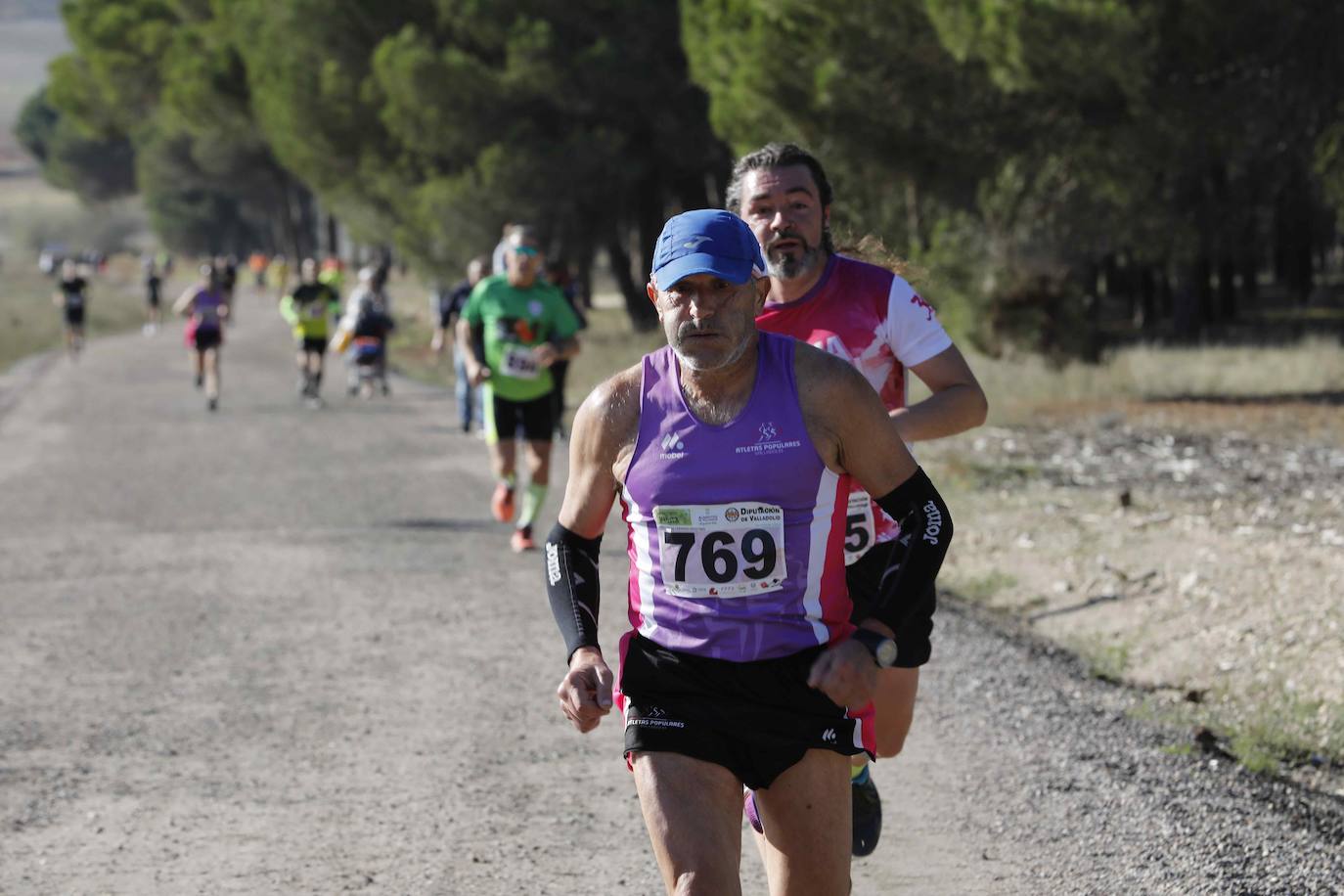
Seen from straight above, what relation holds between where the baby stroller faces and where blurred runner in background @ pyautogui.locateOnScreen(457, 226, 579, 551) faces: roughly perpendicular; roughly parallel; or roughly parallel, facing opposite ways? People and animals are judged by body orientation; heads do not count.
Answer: roughly parallel

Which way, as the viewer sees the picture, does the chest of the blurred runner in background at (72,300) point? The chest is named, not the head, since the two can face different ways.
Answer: toward the camera

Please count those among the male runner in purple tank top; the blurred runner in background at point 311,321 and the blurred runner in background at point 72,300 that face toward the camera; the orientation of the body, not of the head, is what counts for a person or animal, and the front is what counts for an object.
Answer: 3

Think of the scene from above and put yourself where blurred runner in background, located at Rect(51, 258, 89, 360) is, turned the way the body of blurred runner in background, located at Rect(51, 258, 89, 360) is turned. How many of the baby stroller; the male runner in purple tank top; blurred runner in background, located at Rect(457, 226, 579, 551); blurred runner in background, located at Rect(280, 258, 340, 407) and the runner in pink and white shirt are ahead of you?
5

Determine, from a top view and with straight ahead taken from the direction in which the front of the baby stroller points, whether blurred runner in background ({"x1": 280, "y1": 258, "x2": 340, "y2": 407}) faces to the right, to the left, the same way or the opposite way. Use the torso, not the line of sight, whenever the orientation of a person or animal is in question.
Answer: the same way

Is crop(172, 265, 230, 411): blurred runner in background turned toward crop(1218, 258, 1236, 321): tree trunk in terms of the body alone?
no

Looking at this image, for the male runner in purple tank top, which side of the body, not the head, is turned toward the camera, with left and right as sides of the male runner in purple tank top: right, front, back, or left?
front

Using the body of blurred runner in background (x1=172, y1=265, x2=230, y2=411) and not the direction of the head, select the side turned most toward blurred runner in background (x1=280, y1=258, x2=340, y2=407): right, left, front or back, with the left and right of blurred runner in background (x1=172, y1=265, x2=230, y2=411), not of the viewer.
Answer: left

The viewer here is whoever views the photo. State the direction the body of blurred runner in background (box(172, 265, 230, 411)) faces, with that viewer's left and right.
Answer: facing the viewer

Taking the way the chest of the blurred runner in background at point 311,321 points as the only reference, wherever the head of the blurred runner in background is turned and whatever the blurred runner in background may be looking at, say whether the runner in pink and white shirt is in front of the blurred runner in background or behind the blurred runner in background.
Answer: in front

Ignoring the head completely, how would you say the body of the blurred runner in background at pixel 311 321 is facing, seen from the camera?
toward the camera

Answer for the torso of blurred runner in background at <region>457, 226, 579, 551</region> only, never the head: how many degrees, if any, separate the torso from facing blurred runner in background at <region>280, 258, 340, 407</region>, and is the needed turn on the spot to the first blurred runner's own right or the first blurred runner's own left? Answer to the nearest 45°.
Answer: approximately 180°

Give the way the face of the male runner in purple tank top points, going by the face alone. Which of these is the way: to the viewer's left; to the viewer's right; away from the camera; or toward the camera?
toward the camera

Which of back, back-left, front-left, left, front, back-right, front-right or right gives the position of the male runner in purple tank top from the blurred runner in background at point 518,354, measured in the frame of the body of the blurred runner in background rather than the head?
front

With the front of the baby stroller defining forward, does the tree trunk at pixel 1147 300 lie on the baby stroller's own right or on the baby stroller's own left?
on the baby stroller's own left

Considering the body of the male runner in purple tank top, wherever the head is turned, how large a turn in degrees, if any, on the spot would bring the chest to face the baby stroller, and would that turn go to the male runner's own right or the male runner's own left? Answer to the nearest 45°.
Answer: approximately 180°

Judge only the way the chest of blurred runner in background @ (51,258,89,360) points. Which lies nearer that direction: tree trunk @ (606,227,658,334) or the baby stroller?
the baby stroller

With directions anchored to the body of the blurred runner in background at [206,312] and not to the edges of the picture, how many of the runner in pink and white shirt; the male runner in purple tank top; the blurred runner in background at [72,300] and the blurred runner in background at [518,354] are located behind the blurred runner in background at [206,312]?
1
